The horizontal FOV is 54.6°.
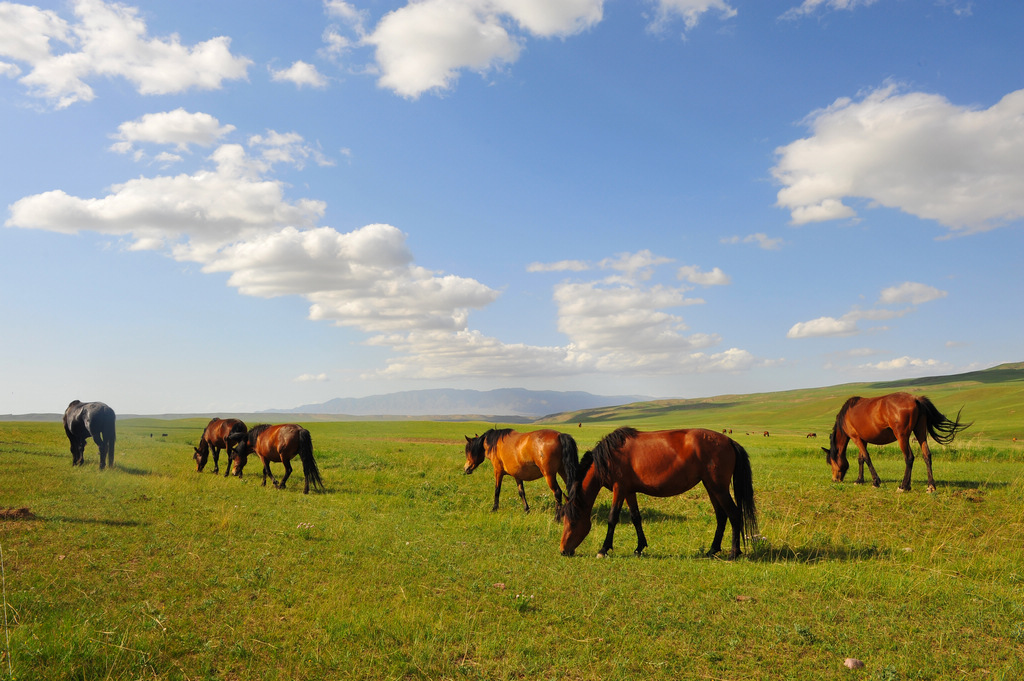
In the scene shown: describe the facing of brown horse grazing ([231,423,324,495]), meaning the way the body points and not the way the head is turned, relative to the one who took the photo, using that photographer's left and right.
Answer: facing away from the viewer and to the left of the viewer

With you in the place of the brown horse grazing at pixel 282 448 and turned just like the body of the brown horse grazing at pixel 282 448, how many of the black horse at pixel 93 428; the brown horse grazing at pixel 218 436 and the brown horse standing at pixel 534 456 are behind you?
1

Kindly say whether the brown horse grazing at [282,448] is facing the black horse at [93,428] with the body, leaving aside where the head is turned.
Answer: yes

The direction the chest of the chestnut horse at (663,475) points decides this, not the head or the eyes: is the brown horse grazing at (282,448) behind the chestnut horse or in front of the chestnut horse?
in front

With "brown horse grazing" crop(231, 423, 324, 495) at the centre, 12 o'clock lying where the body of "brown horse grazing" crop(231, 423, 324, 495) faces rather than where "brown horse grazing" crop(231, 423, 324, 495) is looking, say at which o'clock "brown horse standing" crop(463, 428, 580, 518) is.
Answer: "brown horse standing" crop(463, 428, 580, 518) is roughly at 6 o'clock from "brown horse grazing" crop(231, 423, 324, 495).

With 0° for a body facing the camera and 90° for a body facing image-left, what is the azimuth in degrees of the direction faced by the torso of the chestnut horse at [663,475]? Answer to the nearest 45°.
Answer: approximately 90°

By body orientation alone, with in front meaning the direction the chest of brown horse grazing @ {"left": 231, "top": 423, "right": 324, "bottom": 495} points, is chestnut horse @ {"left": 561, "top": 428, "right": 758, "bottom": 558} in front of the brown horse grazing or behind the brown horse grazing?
behind

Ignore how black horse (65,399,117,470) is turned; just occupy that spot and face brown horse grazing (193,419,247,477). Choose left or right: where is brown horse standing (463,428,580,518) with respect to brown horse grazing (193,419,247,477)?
right

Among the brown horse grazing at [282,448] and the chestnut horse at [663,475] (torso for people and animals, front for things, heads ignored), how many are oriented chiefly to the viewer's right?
0
